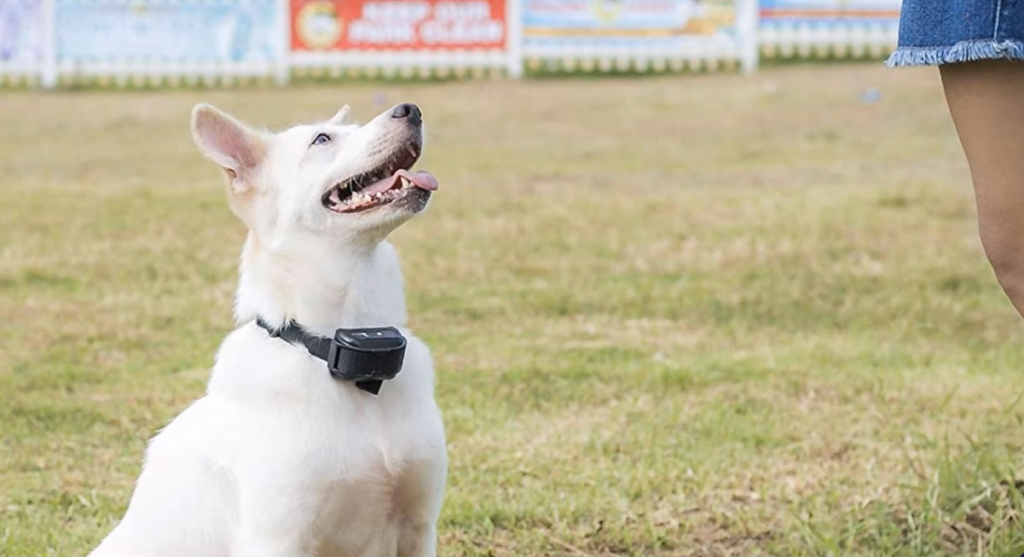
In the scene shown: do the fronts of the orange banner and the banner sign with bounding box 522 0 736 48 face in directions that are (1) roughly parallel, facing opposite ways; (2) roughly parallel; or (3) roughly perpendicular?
roughly parallel

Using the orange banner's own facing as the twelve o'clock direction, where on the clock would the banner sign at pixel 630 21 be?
The banner sign is roughly at 9 o'clock from the orange banner.

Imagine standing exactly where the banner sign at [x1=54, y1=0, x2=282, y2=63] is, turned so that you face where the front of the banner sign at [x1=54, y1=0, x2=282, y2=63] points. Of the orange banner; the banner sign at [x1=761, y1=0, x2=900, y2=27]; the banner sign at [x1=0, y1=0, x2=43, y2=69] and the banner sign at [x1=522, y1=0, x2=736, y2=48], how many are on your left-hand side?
3

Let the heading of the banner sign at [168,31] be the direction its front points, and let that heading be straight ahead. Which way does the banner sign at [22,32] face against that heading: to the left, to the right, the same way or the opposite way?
the same way

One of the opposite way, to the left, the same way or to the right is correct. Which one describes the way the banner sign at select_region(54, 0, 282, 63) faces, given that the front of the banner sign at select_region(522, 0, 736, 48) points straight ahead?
the same way

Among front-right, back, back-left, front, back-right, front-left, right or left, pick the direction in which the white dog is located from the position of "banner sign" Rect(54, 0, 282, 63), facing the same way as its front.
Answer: front

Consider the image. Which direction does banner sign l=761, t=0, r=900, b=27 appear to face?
toward the camera

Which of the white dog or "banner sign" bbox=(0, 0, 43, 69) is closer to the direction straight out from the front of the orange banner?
the white dog

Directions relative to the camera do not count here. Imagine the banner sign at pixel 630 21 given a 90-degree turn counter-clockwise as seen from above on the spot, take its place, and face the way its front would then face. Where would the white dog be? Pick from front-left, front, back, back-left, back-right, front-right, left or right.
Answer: right

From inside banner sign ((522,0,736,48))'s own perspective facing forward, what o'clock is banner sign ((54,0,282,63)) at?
banner sign ((54,0,282,63)) is roughly at 3 o'clock from banner sign ((522,0,736,48)).

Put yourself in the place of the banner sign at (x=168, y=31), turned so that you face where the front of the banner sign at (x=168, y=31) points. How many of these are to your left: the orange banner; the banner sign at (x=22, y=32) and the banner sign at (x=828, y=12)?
2

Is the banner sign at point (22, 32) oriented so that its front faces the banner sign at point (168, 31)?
no

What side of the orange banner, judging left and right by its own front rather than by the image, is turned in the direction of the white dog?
front

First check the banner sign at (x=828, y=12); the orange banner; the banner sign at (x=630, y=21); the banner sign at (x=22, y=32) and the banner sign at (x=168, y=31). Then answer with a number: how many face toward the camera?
5

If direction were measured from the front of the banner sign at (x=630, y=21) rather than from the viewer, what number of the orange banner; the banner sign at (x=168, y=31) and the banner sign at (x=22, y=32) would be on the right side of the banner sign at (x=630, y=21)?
3

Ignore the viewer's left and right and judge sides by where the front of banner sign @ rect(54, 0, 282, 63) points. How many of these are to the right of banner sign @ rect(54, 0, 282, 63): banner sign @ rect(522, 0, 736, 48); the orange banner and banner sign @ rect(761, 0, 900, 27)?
0

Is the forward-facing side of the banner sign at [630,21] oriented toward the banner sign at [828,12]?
no

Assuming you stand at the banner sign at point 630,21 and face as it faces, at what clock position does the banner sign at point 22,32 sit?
the banner sign at point 22,32 is roughly at 3 o'clock from the banner sign at point 630,21.

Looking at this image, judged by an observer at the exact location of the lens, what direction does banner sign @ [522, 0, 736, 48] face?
facing the viewer
